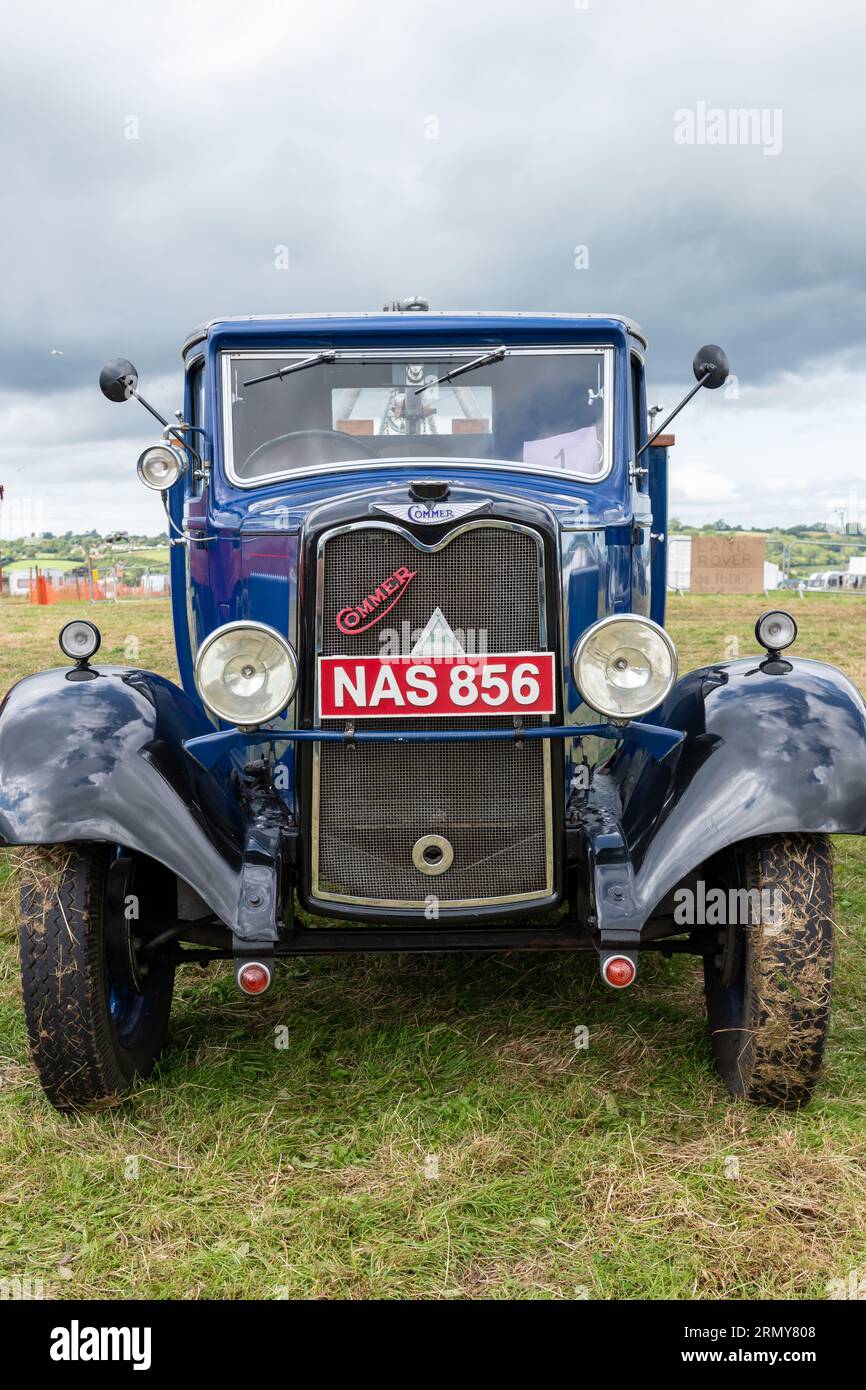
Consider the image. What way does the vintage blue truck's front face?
toward the camera

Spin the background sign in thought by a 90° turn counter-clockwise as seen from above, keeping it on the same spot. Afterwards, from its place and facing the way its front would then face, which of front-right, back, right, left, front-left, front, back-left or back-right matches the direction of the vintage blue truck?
right

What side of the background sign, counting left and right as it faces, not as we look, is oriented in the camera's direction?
front
